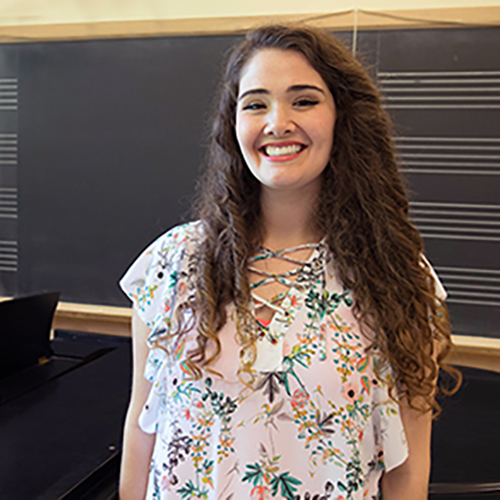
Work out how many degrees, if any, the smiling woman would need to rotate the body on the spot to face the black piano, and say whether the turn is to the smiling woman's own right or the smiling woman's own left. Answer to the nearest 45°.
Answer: approximately 135° to the smiling woman's own right

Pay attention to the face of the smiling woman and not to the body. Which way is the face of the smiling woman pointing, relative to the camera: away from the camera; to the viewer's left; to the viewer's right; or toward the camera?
toward the camera

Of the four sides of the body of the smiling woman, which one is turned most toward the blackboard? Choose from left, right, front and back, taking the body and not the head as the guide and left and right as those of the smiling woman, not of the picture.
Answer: back

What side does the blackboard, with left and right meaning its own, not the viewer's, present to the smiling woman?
front

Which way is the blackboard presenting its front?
toward the camera

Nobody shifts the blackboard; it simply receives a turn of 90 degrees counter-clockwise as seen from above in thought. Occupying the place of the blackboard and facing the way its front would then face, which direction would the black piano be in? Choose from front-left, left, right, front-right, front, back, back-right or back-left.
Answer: right

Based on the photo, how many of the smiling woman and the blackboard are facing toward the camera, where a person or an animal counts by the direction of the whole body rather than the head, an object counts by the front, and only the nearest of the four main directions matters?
2

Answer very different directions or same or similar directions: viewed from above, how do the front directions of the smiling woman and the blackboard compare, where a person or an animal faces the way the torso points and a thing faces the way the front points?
same or similar directions
